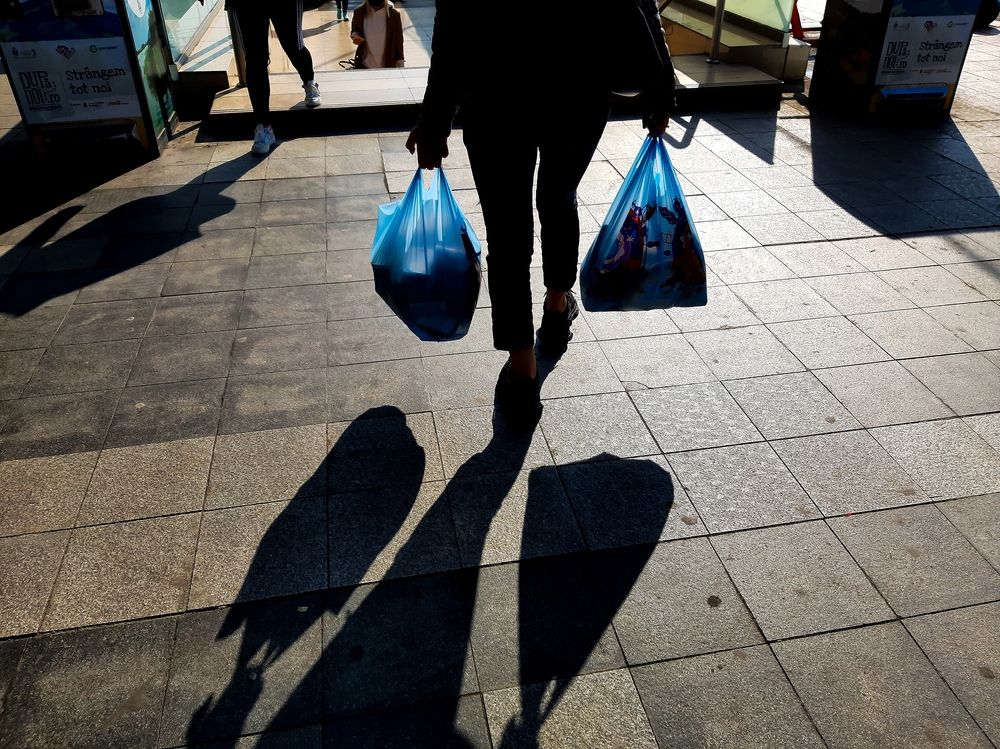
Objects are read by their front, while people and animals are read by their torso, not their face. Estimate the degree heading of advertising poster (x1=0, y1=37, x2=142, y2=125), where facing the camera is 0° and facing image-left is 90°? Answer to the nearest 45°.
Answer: approximately 0°

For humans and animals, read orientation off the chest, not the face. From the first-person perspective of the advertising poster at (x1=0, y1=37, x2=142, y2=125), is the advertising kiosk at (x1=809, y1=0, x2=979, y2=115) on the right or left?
on its left

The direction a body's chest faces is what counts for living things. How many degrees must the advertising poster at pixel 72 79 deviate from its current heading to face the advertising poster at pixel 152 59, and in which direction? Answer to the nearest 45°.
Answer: approximately 135° to its left
